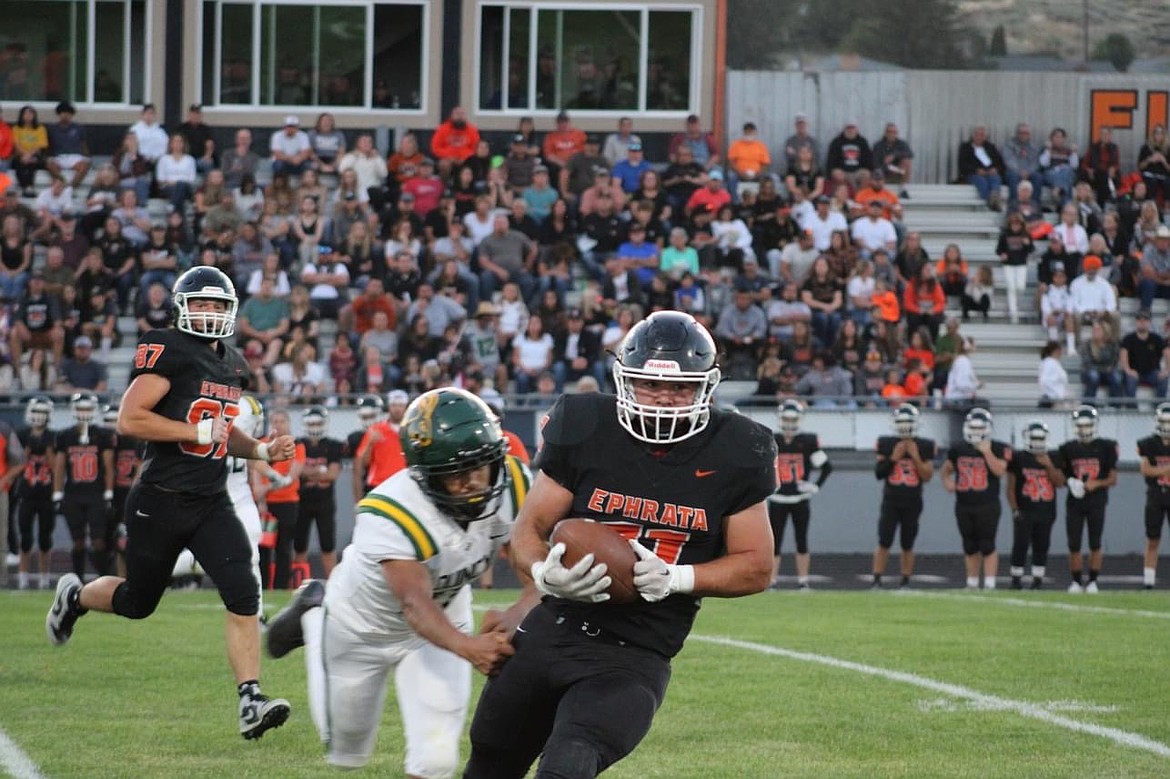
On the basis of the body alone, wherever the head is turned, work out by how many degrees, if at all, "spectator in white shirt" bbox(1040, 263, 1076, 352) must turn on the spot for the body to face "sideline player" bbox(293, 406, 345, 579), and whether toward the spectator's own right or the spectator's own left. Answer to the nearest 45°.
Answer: approximately 45° to the spectator's own right

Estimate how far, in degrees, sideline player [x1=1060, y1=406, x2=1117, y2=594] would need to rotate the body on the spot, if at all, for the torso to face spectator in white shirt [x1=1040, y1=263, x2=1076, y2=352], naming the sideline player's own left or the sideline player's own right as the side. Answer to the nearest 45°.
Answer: approximately 180°

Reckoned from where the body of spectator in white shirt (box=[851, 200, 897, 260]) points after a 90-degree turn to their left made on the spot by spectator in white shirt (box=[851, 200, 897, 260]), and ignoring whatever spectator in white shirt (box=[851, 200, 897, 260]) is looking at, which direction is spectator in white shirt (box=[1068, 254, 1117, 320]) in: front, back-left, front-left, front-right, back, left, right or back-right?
front

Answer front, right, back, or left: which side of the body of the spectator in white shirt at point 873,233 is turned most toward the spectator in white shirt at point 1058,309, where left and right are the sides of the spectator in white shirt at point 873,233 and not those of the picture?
left

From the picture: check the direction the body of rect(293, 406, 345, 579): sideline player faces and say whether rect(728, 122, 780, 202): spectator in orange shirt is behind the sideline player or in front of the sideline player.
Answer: behind

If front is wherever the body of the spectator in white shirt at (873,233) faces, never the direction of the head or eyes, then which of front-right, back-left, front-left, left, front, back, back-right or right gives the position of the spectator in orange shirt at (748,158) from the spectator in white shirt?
back-right

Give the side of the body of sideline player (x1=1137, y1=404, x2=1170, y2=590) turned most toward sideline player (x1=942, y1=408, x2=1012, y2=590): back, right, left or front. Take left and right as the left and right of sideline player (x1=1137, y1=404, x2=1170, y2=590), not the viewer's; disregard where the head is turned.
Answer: right

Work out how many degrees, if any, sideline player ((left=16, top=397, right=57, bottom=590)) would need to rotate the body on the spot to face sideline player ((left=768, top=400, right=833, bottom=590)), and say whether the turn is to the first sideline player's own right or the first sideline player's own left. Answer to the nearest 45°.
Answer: approximately 90° to the first sideline player's own left
